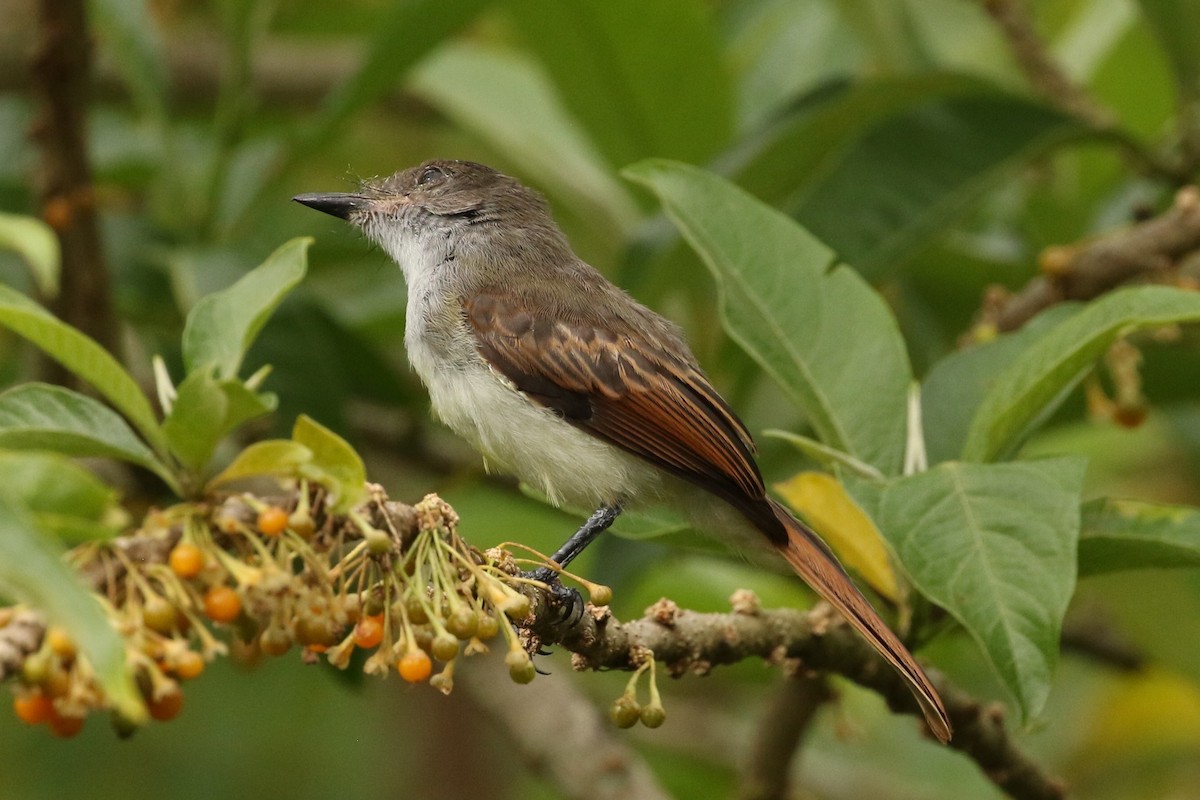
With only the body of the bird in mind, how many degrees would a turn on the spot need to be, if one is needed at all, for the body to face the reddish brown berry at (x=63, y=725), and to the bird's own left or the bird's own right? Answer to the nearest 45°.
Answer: approximately 45° to the bird's own left

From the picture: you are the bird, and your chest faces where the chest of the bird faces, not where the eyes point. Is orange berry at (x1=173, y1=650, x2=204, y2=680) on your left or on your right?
on your left

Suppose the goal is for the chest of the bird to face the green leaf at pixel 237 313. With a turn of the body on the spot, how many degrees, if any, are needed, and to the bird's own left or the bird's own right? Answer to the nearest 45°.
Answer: approximately 45° to the bird's own left

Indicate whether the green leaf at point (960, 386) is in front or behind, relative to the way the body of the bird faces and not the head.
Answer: behind

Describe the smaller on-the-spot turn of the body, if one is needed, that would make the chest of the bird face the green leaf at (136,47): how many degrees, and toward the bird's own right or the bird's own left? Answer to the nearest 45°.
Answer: approximately 45° to the bird's own right

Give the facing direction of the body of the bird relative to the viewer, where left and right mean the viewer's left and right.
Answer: facing to the left of the viewer

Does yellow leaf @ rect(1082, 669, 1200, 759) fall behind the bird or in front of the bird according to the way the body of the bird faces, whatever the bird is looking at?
behind

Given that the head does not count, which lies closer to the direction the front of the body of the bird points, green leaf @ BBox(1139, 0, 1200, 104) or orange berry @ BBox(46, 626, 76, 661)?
the orange berry

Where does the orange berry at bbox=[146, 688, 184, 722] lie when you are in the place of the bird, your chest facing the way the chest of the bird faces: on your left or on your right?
on your left

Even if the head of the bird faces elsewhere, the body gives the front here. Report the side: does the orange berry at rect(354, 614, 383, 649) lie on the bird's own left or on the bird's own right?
on the bird's own left

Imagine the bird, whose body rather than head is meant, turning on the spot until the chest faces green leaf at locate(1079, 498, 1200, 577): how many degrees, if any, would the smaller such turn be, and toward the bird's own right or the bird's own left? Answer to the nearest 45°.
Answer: approximately 135° to the bird's own left

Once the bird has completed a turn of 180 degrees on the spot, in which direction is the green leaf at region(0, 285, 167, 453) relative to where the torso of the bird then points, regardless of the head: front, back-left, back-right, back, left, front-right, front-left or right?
back-right
